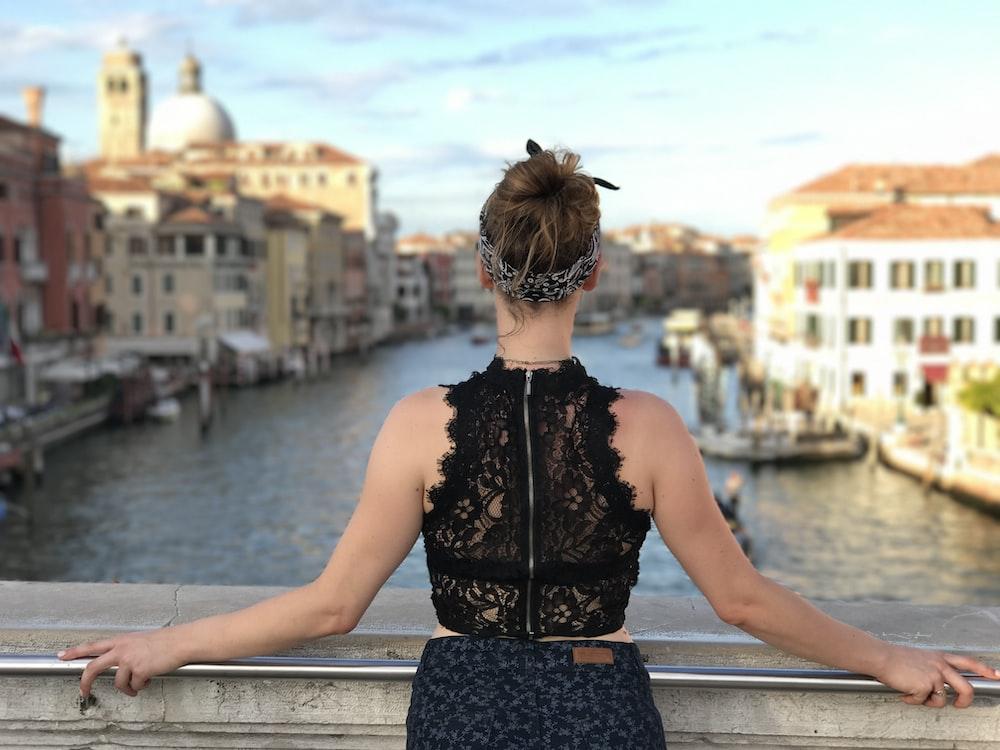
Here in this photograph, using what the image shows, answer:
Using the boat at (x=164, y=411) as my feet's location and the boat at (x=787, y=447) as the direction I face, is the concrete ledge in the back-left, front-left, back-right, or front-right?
front-right

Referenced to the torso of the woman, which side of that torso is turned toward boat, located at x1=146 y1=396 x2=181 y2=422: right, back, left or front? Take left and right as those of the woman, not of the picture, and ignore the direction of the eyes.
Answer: front

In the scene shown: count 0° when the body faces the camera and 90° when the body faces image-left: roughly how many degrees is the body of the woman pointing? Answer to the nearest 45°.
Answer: approximately 180°

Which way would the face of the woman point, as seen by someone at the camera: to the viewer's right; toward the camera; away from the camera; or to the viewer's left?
away from the camera

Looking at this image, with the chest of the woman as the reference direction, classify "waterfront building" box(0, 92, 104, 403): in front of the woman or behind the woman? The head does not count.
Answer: in front
